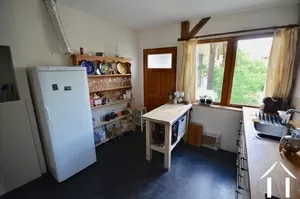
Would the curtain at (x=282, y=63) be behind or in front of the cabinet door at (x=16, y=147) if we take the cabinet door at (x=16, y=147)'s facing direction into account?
in front

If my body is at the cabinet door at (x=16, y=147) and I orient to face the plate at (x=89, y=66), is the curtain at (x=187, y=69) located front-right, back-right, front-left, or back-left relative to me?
front-right

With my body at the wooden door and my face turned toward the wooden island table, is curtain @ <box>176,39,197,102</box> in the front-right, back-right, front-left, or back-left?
front-left

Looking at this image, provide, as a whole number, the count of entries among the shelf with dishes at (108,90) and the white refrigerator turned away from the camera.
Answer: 0

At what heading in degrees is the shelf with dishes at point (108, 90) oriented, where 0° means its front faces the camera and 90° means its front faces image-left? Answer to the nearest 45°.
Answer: approximately 315°

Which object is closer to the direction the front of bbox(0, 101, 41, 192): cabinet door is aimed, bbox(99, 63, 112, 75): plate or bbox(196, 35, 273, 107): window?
the window

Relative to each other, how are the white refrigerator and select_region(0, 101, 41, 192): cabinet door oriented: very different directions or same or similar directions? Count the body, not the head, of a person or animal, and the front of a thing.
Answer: same or similar directions

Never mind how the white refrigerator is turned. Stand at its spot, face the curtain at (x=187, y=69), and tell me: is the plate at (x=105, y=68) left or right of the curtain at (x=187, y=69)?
left

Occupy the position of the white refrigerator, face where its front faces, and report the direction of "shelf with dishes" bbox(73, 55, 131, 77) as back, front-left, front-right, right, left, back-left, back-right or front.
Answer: left

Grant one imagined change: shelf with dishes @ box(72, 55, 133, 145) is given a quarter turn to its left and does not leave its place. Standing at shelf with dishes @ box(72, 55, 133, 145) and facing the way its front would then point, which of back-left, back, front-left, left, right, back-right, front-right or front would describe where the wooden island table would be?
right

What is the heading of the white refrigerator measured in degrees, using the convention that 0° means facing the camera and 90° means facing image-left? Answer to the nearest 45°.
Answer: approximately 315°

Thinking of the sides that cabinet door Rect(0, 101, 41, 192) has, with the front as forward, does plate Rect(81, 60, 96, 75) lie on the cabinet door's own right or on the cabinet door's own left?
on the cabinet door's own left

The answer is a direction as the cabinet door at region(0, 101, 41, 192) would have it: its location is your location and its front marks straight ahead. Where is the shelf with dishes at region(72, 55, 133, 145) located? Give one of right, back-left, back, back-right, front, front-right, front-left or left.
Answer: front-left

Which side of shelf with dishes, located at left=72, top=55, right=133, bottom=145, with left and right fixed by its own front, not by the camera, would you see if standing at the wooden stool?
left

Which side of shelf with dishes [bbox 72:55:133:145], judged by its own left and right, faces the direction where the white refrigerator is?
right
